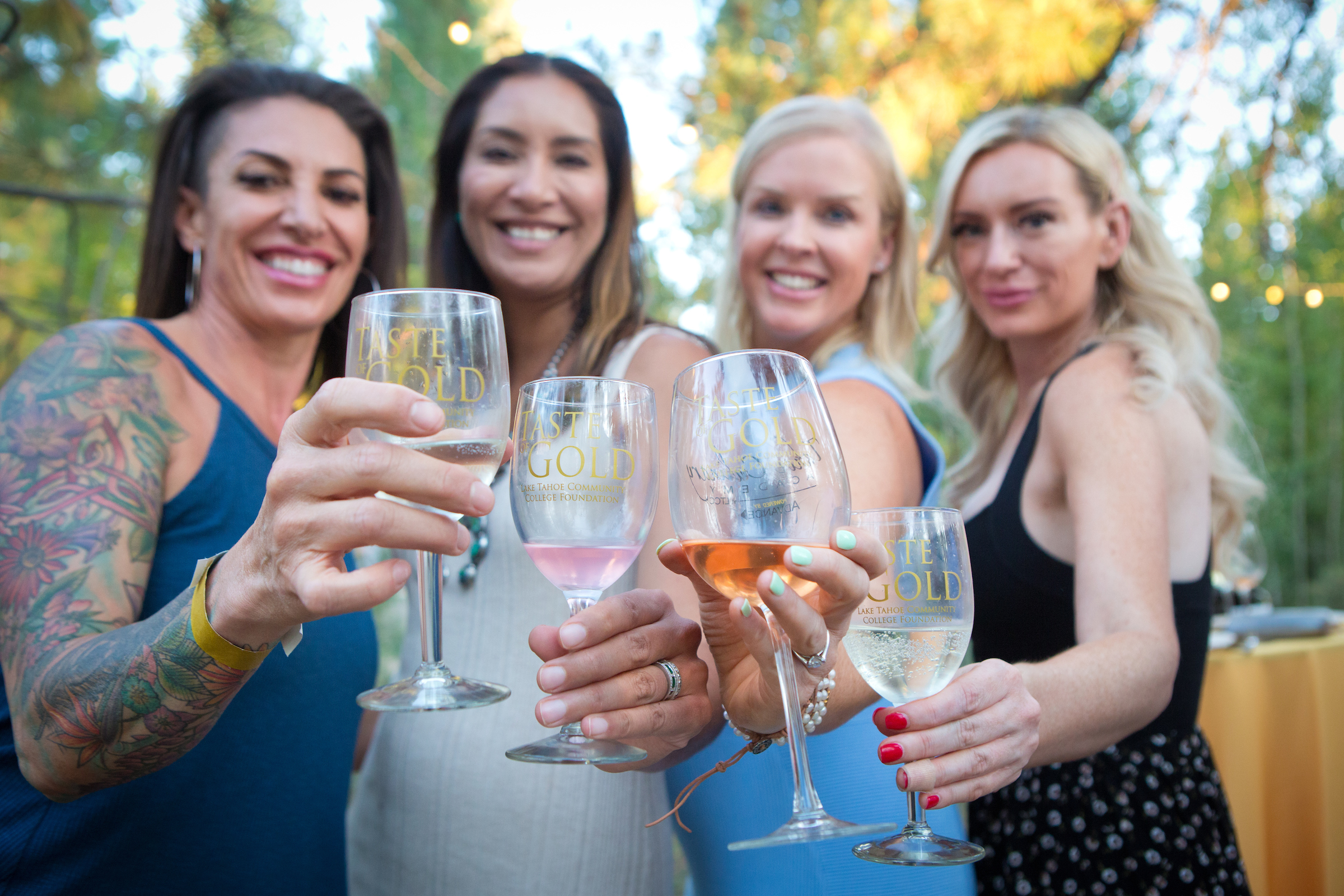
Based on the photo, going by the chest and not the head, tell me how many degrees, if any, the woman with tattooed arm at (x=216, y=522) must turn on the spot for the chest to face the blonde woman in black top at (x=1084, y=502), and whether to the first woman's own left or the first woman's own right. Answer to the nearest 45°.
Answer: approximately 45° to the first woman's own left

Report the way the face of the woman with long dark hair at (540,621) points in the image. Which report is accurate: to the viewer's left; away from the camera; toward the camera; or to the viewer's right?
toward the camera

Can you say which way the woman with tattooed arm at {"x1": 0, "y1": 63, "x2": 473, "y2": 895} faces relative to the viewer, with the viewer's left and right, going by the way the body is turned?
facing the viewer and to the right of the viewer
